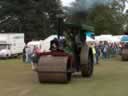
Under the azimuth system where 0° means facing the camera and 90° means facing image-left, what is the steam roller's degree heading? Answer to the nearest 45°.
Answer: approximately 45°
